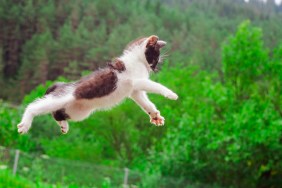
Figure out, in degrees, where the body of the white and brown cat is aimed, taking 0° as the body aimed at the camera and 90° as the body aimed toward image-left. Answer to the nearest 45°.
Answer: approximately 270°
